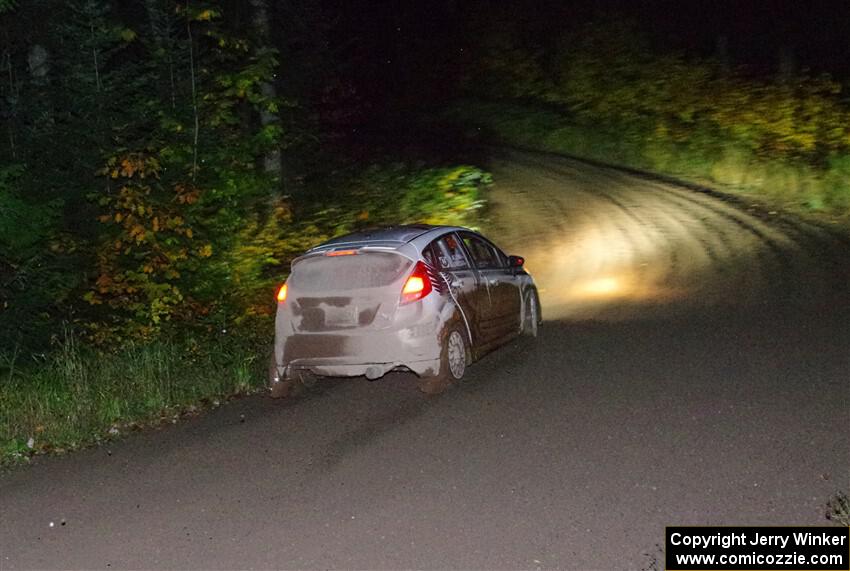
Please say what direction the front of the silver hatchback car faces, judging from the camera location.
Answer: facing away from the viewer and to the right of the viewer
